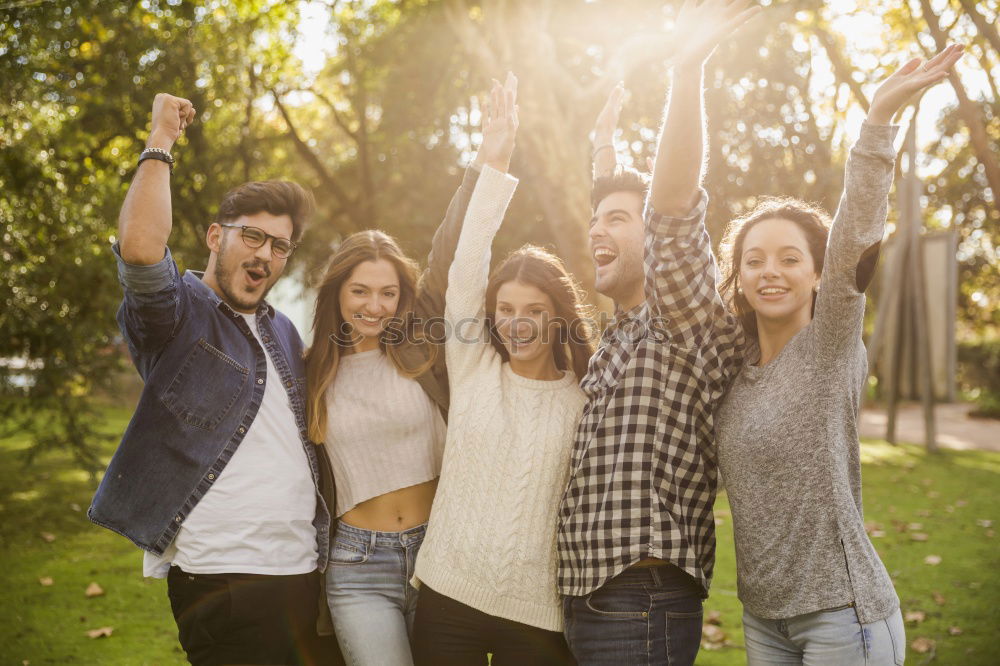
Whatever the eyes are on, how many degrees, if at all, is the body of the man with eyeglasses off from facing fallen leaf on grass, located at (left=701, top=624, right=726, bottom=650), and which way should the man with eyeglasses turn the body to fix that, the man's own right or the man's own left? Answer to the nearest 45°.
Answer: approximately 90° to the man's own left

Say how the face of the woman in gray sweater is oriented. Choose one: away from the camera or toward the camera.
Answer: toward the camera

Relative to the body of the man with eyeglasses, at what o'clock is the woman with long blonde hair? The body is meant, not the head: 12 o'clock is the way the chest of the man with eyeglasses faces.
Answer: The woman with long blonde hair is roughly at 10 o'clock from the man with eyeglasses.

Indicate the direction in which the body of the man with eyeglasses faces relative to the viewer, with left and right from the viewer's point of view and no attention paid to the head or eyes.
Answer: facing the viewer and to the right of the viewer

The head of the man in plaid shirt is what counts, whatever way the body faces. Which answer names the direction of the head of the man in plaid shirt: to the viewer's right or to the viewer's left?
to the viewer's left
